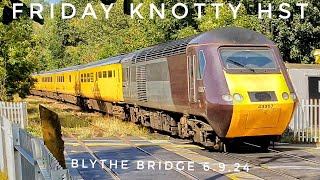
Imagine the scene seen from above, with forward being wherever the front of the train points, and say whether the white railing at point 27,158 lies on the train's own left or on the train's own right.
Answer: on the train's own right

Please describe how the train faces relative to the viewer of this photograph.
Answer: facing the viewer and to the right of the viewer

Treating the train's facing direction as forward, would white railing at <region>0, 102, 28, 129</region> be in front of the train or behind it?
in front

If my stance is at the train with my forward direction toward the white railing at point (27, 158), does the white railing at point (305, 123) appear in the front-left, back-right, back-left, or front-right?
back-left
